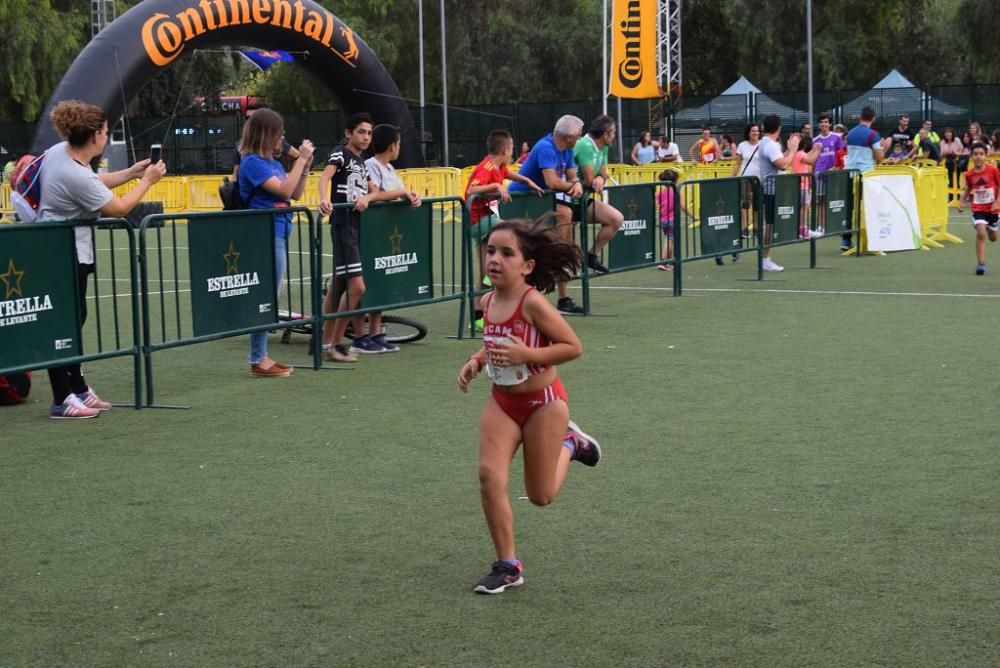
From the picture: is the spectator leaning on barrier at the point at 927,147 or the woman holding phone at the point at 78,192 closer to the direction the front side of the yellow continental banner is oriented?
the woman holding phone

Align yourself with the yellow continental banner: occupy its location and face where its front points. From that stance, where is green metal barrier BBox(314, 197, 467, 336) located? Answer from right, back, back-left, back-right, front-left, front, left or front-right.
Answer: front

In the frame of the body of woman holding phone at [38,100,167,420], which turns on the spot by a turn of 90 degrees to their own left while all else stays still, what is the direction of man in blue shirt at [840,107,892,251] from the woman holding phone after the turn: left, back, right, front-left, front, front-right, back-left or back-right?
front-right

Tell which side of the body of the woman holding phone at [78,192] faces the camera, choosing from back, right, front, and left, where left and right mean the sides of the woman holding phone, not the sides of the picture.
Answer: right

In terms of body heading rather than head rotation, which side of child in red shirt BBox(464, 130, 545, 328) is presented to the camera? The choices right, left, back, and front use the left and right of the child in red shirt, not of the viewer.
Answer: right

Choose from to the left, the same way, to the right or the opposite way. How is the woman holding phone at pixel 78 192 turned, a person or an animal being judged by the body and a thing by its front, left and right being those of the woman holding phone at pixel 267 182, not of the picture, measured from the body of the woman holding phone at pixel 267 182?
the same way

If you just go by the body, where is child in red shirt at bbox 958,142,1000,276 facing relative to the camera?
toward the camera

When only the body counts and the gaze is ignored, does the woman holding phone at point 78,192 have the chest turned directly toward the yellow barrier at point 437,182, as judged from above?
no

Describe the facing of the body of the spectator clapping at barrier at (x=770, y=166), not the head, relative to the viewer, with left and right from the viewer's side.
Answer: facing to the right of the viewer

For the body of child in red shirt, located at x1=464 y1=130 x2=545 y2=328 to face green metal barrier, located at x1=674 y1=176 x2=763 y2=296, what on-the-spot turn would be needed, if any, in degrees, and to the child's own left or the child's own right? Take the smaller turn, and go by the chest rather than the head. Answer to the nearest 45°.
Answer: approximately 45° to the child's own left

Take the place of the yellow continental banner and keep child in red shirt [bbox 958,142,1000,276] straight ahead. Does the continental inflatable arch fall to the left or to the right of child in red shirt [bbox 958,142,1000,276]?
right

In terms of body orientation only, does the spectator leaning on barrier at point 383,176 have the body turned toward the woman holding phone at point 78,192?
no

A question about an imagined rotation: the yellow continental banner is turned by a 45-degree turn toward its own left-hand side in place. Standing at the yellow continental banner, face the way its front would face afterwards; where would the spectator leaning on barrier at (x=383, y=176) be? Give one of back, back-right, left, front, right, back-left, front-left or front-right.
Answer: front-right

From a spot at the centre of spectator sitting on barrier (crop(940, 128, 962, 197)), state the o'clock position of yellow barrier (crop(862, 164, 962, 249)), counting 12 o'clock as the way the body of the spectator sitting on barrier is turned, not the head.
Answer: The yellow barrier is roughly at 12 o'clock from the spectator sitting on barrier.

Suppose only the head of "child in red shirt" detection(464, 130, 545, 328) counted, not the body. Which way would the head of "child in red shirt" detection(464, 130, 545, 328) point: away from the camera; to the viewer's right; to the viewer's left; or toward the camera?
to the viewer's right

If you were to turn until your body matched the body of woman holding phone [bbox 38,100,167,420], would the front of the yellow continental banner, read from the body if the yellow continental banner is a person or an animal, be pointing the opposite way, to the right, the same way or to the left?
to the right

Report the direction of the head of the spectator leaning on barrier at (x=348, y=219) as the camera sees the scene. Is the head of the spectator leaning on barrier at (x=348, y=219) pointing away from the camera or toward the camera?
toward the camera

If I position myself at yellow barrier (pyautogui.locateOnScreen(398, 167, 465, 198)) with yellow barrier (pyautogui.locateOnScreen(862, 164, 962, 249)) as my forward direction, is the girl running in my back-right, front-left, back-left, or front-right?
front-right

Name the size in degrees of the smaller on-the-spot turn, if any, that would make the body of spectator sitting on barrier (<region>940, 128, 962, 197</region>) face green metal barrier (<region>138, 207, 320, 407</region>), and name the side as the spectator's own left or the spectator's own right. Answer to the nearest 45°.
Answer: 0° — they already face it
